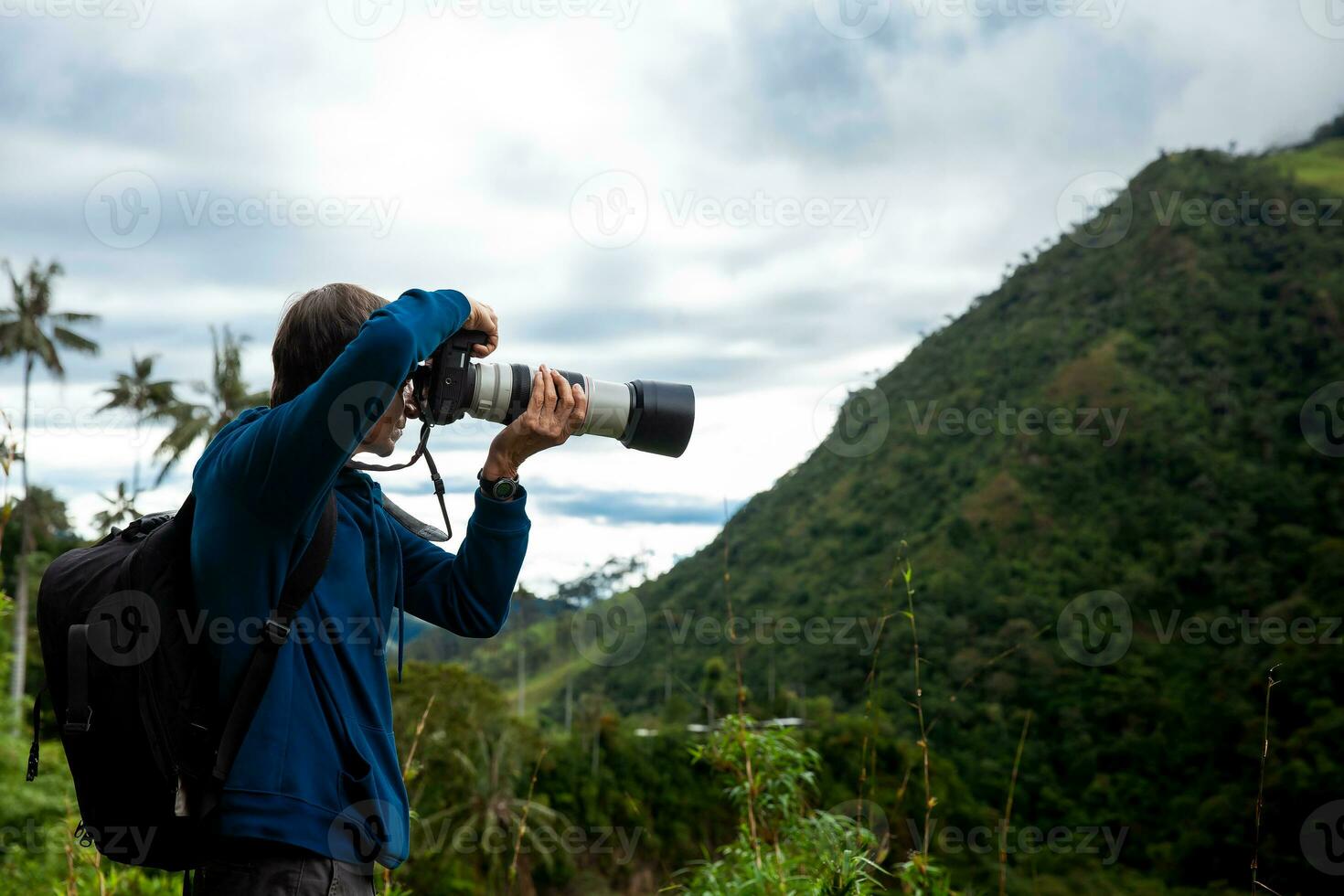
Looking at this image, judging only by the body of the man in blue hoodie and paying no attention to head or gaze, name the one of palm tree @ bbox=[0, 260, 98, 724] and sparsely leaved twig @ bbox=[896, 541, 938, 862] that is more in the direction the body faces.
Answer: the sparsely leaved twig

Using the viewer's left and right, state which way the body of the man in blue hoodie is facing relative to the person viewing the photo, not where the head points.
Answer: facing to the right of the viewer

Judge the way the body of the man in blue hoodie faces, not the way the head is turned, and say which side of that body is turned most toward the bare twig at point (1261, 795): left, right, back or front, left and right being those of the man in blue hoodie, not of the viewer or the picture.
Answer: front

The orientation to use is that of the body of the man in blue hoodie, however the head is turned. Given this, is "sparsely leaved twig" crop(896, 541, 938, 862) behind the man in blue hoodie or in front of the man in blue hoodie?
in front

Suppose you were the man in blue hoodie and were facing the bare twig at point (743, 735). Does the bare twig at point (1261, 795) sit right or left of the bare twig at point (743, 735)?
right

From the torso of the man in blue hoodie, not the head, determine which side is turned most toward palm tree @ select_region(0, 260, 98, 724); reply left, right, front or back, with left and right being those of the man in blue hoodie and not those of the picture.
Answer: left
